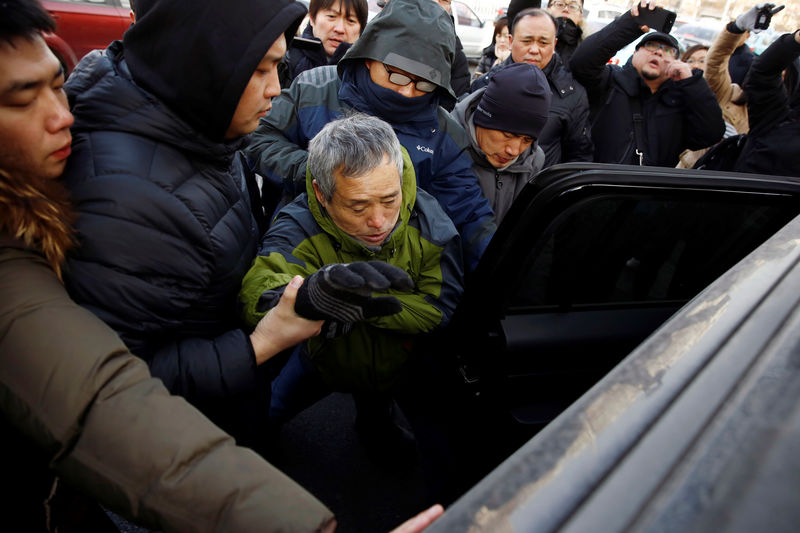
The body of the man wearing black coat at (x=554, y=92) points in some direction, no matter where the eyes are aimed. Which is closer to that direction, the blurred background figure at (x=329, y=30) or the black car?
the black car

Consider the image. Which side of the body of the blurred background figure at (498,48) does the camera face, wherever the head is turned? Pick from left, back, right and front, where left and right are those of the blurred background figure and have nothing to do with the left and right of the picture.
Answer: front

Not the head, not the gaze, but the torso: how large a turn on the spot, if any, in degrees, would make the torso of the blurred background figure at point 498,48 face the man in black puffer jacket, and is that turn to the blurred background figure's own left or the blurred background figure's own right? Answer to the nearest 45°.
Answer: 0° — they already face them

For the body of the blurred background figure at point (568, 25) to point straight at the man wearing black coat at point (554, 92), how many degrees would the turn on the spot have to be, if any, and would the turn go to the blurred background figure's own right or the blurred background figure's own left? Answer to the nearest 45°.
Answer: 0° — they already face them

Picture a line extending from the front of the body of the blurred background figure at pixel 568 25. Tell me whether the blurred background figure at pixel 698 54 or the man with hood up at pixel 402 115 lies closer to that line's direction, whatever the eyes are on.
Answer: the man with hood up

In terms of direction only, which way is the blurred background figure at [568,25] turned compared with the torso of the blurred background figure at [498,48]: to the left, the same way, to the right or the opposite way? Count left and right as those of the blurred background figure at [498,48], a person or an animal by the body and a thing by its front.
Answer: the same way

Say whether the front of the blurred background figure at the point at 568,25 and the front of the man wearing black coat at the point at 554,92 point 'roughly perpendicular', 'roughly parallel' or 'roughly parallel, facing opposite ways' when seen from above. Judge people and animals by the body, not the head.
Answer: roughly parallel

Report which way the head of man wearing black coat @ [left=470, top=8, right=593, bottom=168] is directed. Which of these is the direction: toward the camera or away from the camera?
toward the camera

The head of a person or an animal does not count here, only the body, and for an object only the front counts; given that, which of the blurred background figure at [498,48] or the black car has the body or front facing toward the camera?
the blurred background figure

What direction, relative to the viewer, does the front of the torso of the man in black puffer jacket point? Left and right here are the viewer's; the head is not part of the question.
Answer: facing to the right of the viewer

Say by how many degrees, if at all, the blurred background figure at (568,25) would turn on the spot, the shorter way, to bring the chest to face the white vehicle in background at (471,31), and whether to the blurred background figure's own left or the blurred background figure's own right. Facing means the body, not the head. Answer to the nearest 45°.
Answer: approximately 180°

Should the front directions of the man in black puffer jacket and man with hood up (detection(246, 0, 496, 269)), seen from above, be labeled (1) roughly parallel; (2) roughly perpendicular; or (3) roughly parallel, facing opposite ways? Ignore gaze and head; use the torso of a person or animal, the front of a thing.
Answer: roughly perpendicular

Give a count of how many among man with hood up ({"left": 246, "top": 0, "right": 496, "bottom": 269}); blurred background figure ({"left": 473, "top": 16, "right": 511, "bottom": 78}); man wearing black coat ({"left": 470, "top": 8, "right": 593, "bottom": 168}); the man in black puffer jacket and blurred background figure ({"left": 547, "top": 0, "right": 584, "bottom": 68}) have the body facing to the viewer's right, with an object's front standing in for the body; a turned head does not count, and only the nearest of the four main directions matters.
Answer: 1

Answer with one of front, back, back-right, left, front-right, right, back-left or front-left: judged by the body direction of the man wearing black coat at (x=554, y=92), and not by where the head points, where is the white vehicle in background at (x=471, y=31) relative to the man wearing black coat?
back

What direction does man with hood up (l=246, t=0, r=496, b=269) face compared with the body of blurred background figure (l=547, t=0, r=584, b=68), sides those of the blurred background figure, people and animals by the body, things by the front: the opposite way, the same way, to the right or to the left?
the same way

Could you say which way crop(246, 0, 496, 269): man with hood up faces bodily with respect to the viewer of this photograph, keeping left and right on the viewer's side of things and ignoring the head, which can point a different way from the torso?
facing the viewer

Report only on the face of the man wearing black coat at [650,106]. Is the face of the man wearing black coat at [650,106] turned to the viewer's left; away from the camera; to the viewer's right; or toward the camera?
toward the camera

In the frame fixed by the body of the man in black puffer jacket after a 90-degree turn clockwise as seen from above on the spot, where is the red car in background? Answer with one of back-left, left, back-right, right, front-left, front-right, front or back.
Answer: back

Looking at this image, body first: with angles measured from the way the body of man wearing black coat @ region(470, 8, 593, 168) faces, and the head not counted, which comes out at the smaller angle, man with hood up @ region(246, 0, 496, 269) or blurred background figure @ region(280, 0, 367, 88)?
the man with hood up
